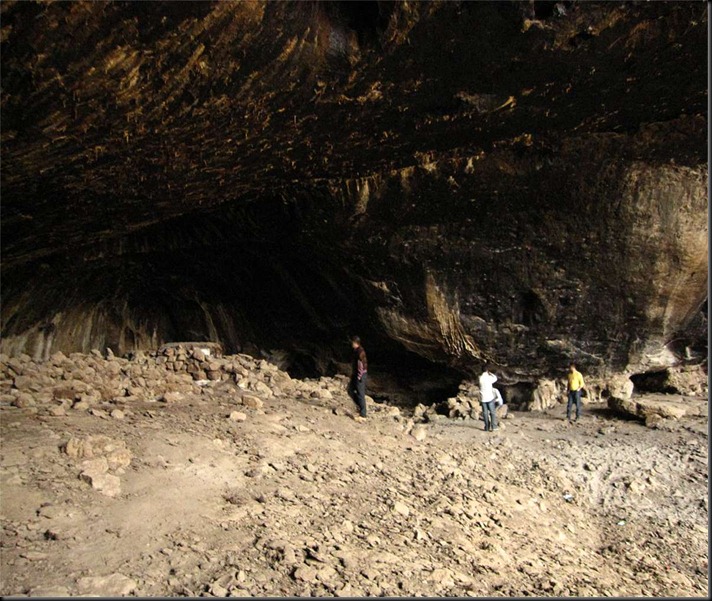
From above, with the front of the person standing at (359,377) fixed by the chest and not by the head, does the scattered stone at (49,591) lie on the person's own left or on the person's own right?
on the person's own left

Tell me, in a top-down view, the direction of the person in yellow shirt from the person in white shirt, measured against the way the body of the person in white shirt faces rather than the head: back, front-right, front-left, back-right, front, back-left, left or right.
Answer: front-right

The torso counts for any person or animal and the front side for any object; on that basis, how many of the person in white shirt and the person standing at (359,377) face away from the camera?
1

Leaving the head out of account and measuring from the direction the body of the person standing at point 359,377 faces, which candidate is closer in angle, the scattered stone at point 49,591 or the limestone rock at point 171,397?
the limestone rock

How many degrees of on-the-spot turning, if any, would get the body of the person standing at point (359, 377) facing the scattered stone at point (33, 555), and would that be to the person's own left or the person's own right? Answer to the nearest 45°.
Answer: approximately 90° to the person's own left

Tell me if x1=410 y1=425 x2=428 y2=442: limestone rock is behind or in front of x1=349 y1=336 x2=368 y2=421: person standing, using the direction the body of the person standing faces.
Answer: behind

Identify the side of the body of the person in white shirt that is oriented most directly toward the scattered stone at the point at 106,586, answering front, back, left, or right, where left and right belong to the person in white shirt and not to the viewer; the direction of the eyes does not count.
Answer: back

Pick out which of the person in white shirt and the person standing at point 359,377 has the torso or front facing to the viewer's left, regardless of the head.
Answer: the person standing

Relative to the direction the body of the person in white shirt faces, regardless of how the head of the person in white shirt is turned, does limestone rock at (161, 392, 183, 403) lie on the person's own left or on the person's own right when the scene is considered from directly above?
on the person's own left

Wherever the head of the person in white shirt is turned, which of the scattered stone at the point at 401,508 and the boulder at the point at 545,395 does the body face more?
the boulder

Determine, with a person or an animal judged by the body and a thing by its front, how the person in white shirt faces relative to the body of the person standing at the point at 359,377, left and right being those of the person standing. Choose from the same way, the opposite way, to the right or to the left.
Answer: to the right

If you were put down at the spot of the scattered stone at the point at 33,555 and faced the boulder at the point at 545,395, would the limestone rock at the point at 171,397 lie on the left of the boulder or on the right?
left

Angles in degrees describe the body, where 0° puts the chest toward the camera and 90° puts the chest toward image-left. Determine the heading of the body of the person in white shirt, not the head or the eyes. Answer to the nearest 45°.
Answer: approximately 180°

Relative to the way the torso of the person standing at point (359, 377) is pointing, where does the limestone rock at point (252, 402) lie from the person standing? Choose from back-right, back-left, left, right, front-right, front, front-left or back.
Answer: front-left

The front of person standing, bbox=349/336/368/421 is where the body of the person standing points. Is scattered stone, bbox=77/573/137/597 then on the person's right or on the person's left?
on the person's left

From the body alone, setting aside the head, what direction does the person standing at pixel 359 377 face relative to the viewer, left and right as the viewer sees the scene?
facing to the left of the viewer
